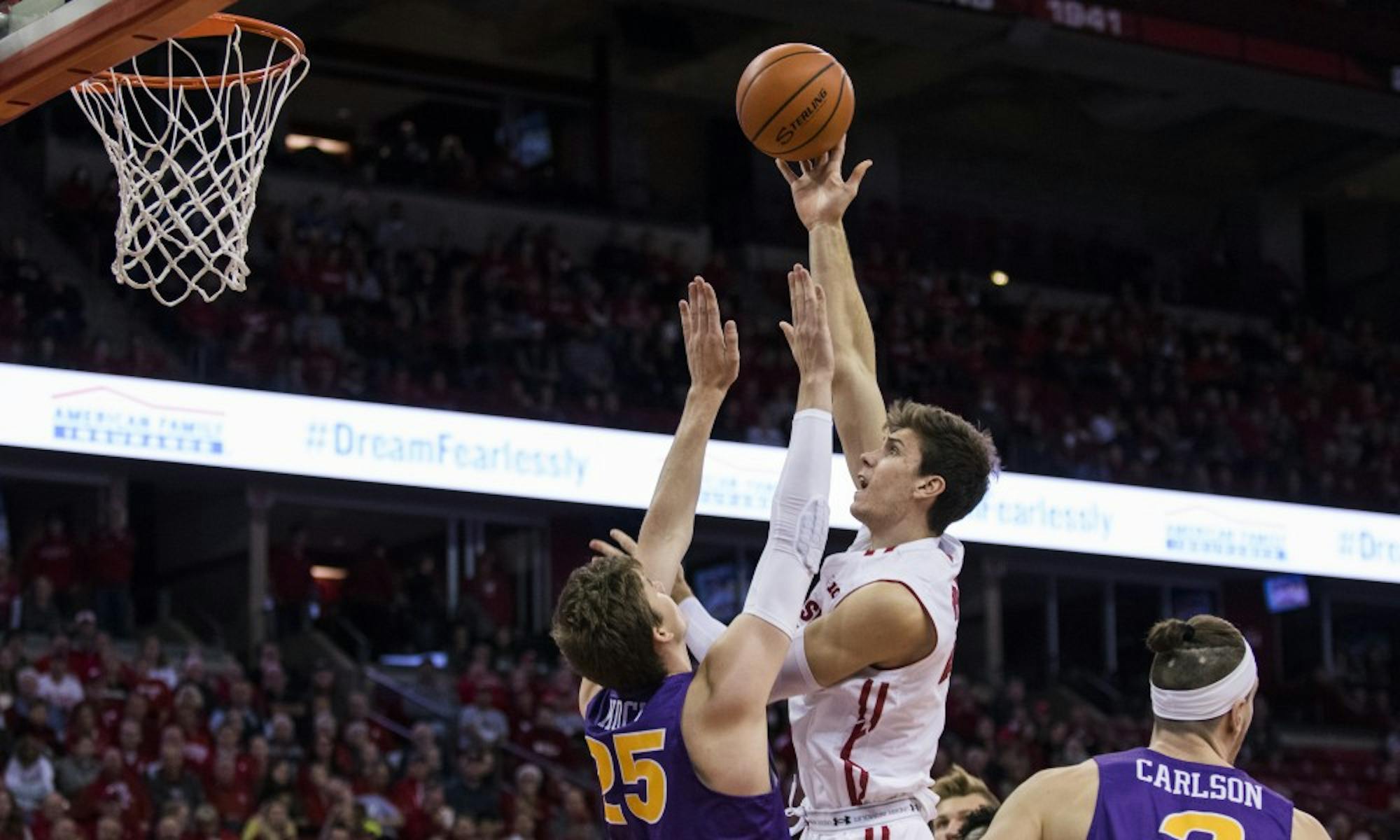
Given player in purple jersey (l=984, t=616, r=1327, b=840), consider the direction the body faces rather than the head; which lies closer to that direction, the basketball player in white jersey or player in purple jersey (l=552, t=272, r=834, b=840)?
the basketball player in white jersey

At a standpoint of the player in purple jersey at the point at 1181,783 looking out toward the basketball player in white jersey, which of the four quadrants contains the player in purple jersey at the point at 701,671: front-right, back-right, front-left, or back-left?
front-left

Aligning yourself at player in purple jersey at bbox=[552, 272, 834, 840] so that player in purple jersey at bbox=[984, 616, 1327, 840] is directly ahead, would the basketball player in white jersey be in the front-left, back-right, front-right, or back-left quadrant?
front-left

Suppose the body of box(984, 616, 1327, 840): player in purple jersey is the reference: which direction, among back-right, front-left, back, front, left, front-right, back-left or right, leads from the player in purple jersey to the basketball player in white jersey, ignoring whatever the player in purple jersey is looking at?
left

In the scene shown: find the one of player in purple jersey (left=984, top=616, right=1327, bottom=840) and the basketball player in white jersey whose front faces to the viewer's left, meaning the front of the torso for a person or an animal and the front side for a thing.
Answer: the basketball player in white jersey

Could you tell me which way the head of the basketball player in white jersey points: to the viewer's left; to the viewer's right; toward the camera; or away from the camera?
to the viewer's left

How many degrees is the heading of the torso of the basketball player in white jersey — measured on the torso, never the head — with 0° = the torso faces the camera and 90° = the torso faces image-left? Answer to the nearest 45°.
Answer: approximately 90°

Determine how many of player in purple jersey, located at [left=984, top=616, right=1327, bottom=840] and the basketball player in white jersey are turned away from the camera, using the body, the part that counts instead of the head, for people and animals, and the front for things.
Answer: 1

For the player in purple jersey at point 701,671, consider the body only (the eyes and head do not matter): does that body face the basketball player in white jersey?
yes

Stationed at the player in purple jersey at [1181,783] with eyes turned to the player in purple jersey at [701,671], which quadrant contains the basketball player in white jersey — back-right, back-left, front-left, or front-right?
front-right

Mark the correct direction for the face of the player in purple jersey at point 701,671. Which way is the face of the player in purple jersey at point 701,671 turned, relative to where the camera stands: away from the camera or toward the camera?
away from the camera

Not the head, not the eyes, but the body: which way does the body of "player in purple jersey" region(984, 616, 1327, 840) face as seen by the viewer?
away from the camera
